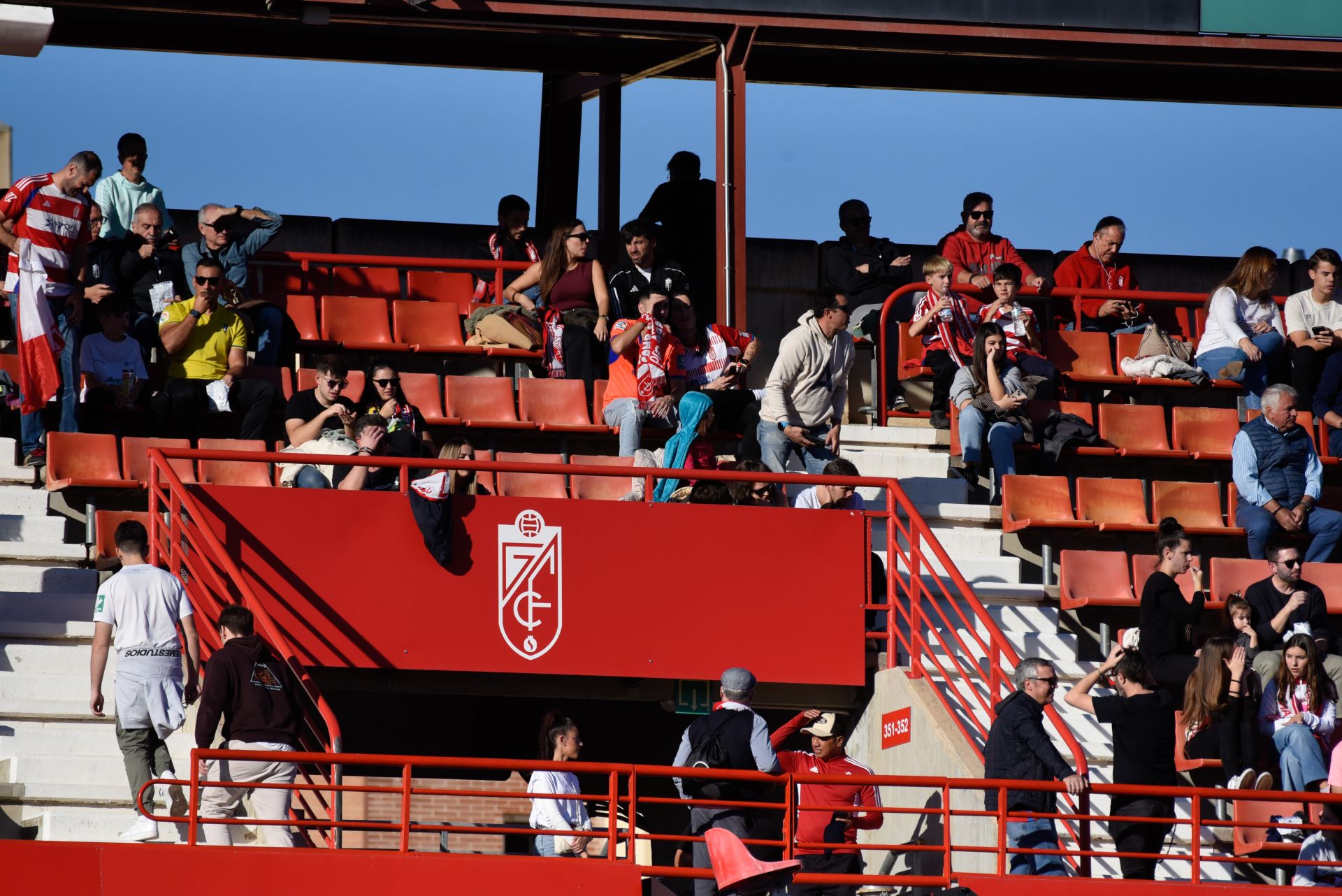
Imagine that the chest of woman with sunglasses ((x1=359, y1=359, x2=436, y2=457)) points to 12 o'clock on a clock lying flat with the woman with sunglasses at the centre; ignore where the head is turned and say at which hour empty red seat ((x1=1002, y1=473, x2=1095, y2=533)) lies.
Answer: The empty red seat is roughly at 9 o'clock from the woman with sunglasses.

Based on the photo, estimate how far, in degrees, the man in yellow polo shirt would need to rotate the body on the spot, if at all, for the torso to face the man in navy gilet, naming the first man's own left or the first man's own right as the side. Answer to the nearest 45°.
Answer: approximately 90° to the first man's own left

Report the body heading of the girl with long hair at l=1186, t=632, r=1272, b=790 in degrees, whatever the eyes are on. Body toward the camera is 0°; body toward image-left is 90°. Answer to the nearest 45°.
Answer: approximately 315°

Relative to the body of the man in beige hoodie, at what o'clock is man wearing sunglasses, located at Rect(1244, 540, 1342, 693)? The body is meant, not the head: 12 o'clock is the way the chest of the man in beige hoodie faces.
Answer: The man wearing sunglasses is roughly at 11 o'clock from the man in beige hoodie.

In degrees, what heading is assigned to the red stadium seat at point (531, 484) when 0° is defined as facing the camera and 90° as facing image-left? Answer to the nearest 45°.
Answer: approximately 0°
